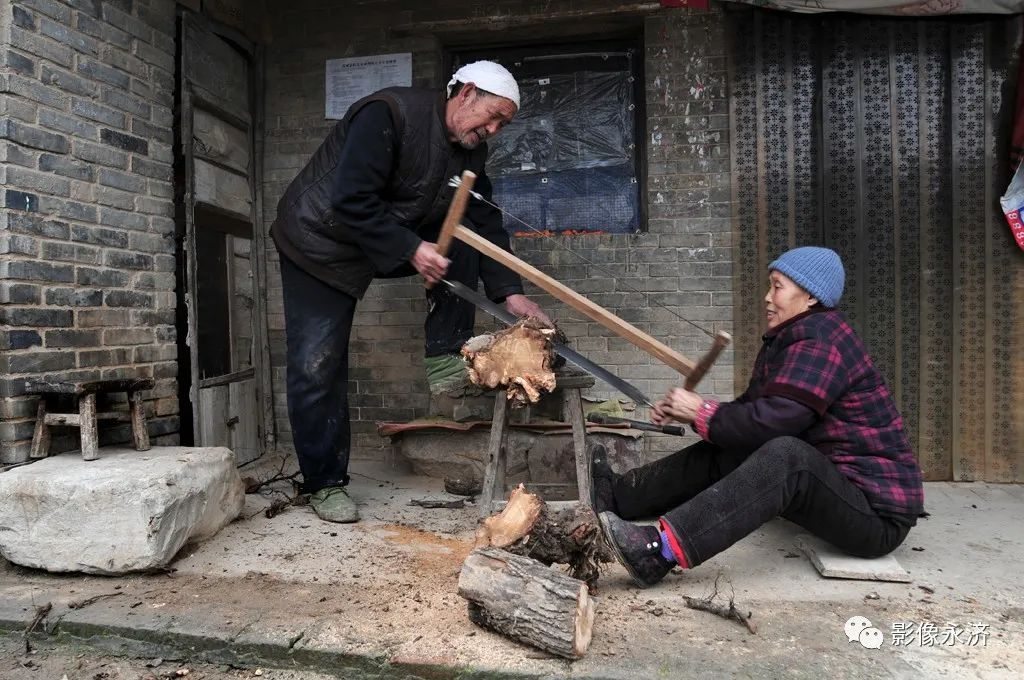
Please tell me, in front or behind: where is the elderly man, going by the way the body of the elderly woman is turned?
in front

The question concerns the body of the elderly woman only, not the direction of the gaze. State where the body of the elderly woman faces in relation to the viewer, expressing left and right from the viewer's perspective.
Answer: facing to the left of the viewer

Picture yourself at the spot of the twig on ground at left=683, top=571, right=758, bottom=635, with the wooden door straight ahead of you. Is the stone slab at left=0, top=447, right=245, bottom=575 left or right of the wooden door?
left

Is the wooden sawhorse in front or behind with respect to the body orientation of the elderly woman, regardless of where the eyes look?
in front

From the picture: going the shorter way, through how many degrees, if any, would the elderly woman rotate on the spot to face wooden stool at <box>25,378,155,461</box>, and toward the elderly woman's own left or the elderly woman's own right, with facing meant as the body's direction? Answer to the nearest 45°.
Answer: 0° — they already face it

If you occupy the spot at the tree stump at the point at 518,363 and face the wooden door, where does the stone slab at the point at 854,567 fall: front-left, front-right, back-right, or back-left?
back-right

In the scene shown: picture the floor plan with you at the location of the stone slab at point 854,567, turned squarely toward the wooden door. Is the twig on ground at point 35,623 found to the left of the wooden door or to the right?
left

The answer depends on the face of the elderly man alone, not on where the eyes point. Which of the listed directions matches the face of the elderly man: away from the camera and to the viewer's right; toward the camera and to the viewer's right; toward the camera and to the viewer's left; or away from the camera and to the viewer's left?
toward the camera and to the viewer's right

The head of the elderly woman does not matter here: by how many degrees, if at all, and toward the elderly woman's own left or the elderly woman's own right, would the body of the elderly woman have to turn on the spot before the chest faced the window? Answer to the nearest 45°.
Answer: approximately 45° to the elderly woman's own right

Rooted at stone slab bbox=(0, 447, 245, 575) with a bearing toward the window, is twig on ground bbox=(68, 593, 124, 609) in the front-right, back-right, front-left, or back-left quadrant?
back-right

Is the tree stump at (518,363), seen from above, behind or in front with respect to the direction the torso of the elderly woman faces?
in front

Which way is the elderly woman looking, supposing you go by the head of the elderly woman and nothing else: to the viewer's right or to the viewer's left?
to the viewer's left
